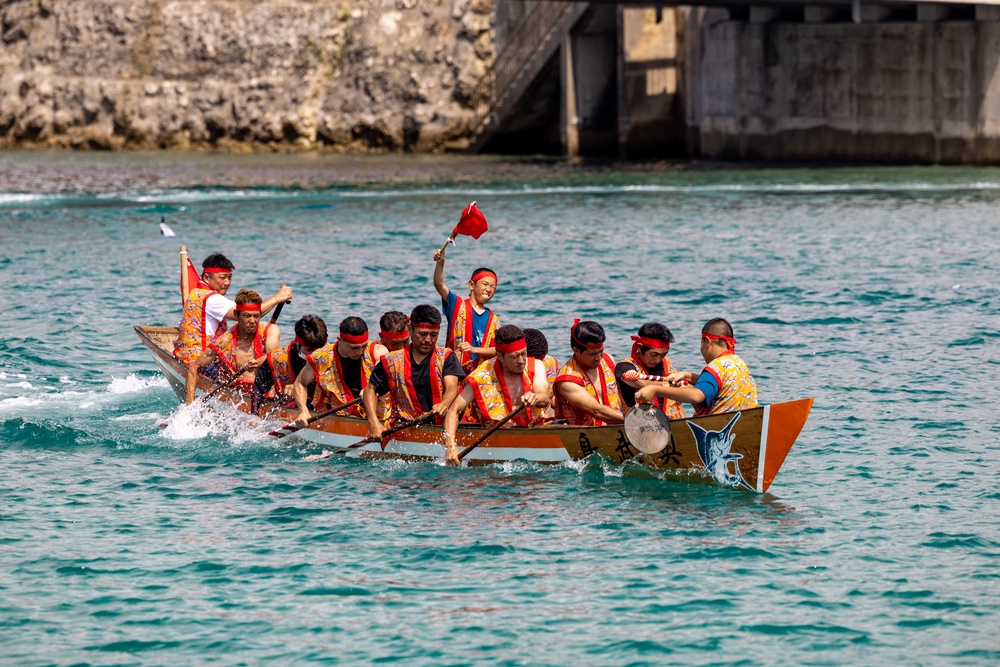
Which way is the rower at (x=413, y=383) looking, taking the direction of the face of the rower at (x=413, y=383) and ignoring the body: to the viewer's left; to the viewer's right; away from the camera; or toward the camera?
toward the camera

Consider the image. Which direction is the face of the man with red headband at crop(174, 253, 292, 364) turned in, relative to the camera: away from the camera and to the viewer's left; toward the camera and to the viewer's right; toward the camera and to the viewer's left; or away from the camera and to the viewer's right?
toward the camera and to the viewer's right

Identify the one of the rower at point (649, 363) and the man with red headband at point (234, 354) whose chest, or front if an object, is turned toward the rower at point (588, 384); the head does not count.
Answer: the man with red headband

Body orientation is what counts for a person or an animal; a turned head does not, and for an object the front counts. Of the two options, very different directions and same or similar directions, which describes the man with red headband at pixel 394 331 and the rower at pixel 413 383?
same or similar directions

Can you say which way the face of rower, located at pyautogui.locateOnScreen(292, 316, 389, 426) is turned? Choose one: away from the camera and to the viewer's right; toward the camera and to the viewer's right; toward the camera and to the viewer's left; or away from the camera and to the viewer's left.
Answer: toward the camera and to the viewer's right

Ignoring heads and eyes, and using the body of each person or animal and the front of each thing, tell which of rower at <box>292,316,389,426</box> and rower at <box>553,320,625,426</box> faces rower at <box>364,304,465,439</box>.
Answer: rower at <box>292,316,389,426</box>

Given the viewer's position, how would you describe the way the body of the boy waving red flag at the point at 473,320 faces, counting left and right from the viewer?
facing the viewer and to the right of the viewer

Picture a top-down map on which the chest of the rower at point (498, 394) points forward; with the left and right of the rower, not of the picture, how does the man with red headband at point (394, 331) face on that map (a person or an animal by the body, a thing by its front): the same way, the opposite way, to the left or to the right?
the same way

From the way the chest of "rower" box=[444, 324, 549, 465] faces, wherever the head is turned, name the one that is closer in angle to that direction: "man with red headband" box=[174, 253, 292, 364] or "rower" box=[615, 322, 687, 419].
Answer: the rower

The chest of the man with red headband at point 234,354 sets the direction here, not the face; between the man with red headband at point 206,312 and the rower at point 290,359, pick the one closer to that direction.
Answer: the rower

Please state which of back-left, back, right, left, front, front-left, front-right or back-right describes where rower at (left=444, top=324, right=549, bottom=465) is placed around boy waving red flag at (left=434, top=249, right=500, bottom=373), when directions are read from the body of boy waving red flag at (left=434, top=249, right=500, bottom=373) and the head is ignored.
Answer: front-right

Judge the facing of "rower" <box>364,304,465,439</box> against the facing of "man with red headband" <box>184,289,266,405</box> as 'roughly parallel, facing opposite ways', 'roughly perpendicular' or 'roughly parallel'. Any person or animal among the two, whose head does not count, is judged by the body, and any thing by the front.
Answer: roughly parallel

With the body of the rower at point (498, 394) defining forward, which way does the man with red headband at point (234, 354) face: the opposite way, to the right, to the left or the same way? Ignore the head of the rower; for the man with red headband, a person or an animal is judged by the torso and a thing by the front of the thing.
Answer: the same way

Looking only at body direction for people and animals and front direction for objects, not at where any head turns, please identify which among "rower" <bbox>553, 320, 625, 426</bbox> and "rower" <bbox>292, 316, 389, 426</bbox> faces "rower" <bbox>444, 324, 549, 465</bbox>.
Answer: "rower" <bbox>292, 316, 389, 426</bbox>

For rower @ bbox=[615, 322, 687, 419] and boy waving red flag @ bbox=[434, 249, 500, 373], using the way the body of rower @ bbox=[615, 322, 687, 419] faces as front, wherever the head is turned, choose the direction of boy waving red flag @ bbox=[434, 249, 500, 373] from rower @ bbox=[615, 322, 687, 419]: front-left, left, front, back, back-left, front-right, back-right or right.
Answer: back

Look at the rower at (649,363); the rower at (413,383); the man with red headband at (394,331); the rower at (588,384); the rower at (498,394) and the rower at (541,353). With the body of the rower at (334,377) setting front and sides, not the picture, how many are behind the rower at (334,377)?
0

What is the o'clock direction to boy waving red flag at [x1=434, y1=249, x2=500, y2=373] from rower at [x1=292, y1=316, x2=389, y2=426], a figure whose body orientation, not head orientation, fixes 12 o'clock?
boy waving red flag at [x1=434, y1=249, x2=500, y2=373] is roughly at 10 o'clock from rower at [x1=292, y1=316, x2=389, y2=426].

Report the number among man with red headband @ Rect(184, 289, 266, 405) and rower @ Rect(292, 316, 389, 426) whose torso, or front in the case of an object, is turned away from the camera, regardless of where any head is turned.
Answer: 0

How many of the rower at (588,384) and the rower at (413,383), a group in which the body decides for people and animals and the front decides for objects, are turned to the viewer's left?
0
